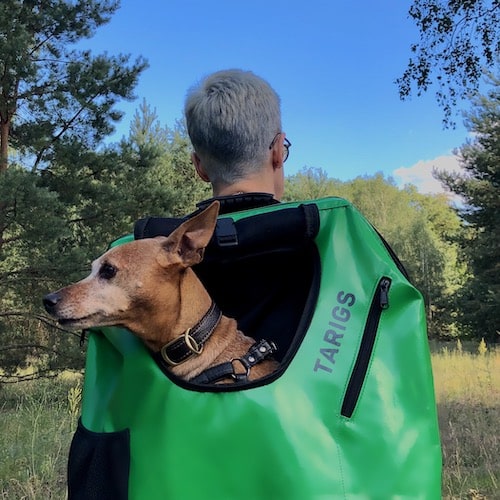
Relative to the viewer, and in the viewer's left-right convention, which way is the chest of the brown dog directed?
facing to the left of the viewer

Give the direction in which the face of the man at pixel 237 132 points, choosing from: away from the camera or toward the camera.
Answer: away from the camera
